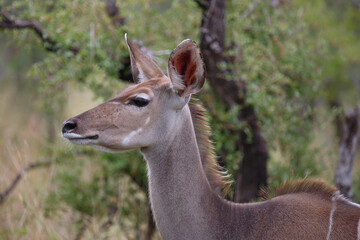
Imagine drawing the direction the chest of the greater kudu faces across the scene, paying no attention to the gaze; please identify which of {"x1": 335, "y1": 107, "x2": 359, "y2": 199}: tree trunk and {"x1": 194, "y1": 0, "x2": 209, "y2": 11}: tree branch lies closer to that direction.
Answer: the tree branch

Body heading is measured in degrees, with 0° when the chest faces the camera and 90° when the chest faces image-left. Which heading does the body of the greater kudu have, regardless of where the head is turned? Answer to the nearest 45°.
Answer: approximately 90°

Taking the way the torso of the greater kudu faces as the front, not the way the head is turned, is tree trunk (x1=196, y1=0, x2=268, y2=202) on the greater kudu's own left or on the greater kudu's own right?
on the greater kudu's own right

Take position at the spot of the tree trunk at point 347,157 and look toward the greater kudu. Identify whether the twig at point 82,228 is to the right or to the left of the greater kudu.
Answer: right

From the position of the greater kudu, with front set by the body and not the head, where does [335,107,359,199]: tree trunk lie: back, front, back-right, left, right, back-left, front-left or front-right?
back-right

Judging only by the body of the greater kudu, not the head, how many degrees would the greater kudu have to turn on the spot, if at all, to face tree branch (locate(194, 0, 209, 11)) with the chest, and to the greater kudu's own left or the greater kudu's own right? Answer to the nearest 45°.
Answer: approximately 90° to the greater kudu's own right

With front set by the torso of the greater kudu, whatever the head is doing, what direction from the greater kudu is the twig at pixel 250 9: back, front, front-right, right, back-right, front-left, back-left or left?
right
